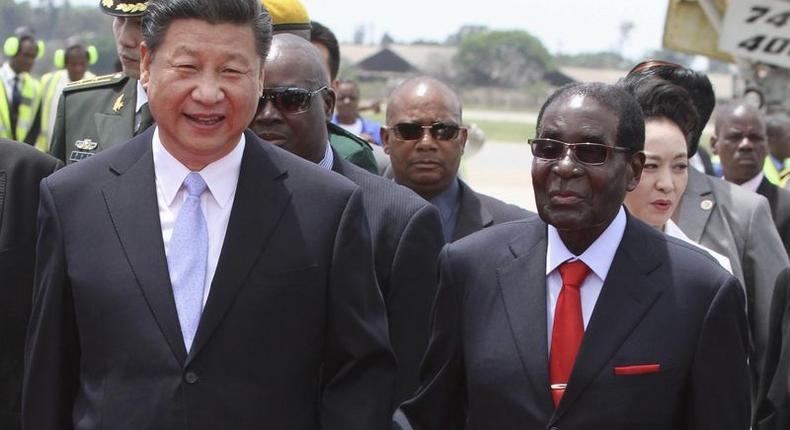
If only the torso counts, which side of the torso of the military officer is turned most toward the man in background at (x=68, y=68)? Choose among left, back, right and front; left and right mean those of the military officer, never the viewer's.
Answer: back

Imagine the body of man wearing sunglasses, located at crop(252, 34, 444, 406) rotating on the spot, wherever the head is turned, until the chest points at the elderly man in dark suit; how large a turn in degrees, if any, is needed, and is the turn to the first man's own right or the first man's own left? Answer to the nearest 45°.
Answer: approximately 90° to the first man's own left

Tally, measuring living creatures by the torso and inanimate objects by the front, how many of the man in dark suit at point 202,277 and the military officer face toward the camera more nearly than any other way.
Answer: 2

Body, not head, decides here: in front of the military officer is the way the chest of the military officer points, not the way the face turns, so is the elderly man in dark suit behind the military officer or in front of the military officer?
in front

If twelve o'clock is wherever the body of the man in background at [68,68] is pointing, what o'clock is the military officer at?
The military officer is roughly at 12 o'clock from the man in background.
